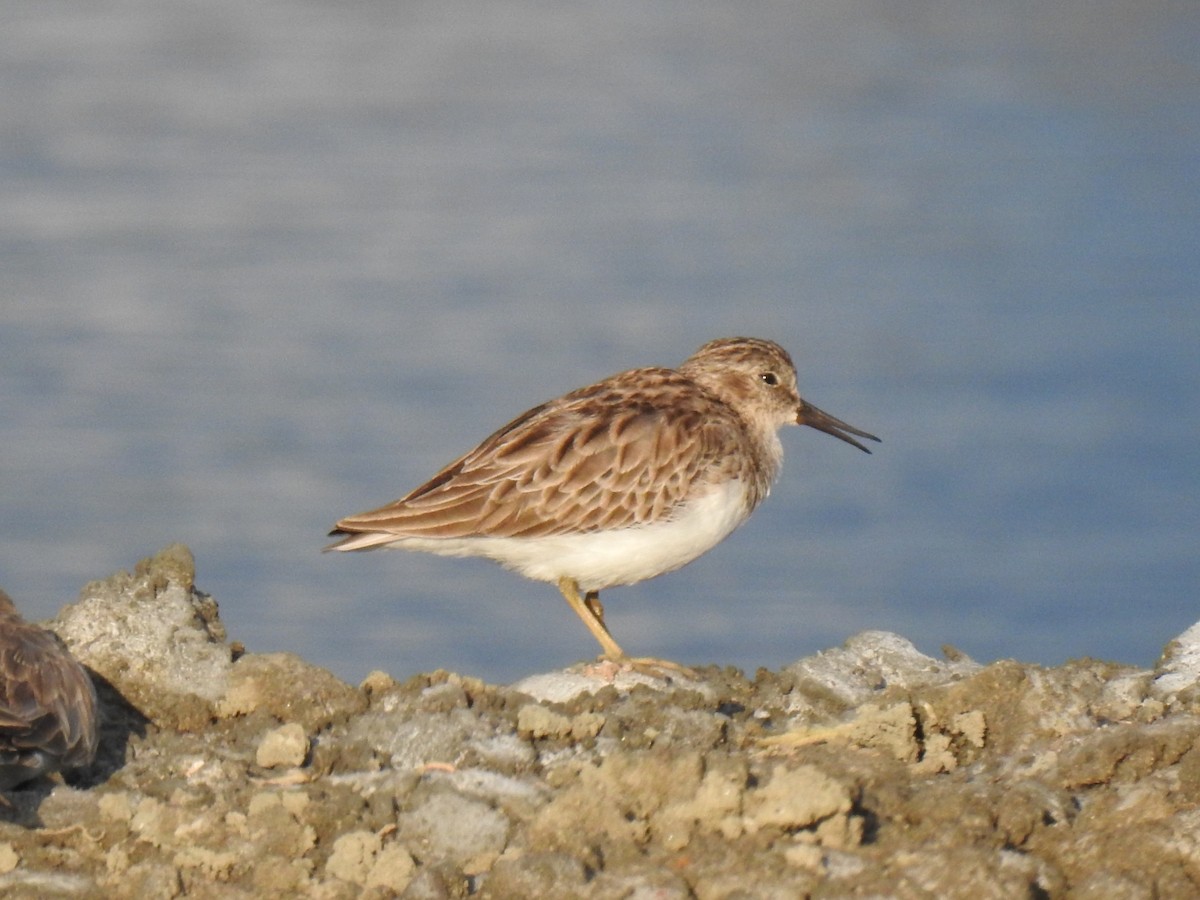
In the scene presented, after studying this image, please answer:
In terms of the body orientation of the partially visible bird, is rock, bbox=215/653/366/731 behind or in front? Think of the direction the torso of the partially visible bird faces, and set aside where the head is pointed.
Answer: behind

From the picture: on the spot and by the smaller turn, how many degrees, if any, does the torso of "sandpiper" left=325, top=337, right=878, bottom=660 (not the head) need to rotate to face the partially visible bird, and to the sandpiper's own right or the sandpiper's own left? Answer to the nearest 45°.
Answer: approximately 135° to the sandpiper's own right

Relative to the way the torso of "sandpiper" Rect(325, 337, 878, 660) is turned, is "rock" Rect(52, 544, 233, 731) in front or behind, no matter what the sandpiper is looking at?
behind

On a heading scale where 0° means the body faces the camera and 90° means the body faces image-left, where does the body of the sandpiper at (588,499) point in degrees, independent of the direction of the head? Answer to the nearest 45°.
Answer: approximately 270°

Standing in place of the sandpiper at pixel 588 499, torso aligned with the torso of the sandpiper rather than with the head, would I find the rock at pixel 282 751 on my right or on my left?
on my right

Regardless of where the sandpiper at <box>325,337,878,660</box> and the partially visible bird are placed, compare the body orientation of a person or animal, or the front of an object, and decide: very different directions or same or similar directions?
very different directions

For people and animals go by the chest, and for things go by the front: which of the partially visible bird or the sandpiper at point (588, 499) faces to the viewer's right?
the sandpiper

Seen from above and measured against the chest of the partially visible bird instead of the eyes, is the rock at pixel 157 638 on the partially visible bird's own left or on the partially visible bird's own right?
on the partially visible bird's own right

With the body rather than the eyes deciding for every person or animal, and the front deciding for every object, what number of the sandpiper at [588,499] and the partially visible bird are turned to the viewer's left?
1

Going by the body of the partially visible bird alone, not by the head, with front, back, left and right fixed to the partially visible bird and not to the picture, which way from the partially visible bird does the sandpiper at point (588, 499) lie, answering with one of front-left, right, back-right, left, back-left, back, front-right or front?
back-right

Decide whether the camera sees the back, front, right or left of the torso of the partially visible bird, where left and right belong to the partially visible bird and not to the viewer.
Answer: left

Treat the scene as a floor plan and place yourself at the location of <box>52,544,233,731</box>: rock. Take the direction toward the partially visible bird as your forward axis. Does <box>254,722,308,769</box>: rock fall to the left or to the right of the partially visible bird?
left

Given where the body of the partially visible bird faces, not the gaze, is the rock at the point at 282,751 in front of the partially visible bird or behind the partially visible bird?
behind
